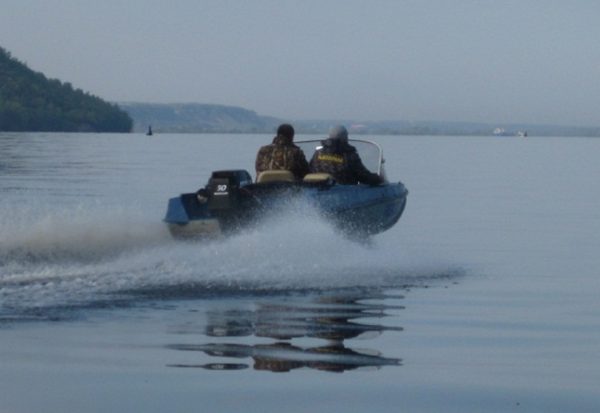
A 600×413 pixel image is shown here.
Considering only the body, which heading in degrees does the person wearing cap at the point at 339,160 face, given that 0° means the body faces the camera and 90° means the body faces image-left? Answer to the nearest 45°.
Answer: approximately 225°

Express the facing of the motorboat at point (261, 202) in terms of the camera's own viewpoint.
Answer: facing away from the viewer and to the right of the viewer
